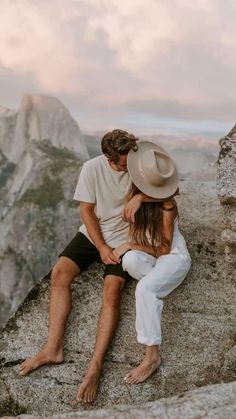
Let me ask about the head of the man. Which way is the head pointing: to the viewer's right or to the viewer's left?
to the viewer's right

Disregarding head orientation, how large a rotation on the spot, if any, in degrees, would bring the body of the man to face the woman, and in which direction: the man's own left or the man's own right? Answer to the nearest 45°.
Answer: approximately 45° to the man's own left

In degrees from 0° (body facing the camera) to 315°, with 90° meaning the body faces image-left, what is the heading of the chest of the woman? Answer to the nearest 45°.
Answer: approximately 45°

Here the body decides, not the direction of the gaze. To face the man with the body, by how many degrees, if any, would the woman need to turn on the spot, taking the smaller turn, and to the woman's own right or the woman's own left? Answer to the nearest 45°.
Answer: approximately 45° to the woman's own right

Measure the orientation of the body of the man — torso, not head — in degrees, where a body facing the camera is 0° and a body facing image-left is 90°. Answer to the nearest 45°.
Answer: approximately 0°
